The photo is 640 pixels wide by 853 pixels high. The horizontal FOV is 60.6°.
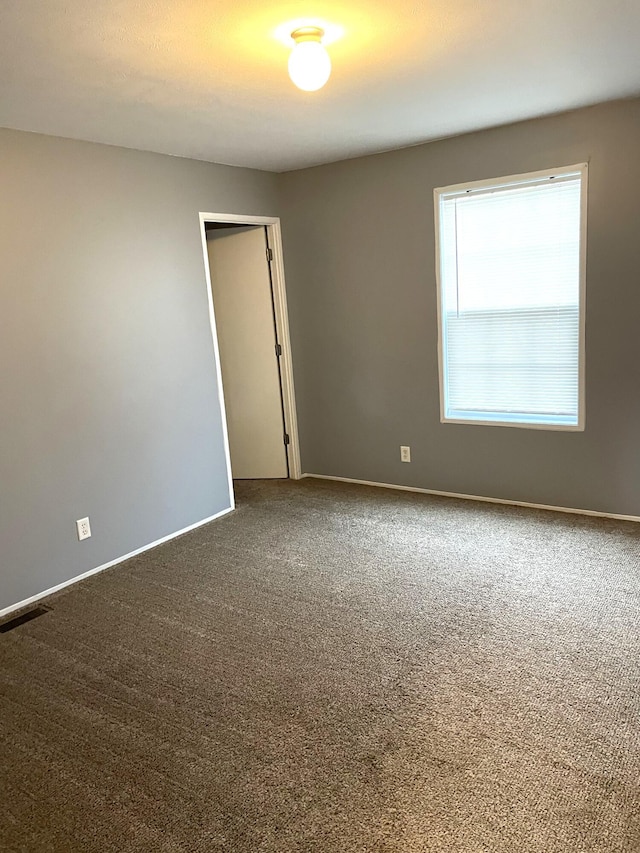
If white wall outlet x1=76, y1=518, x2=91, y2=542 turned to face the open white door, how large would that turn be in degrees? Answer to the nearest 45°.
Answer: approximately 90° to its left

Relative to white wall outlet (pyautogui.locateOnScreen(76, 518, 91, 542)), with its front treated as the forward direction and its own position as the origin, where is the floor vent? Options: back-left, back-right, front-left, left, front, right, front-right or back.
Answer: right

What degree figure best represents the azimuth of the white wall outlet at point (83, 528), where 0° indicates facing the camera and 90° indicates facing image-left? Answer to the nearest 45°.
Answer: approximately 315°

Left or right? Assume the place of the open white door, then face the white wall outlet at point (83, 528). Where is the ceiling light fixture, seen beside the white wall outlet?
left
